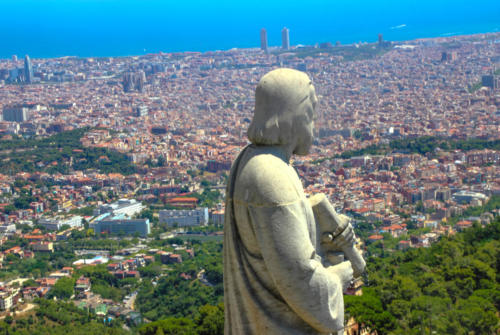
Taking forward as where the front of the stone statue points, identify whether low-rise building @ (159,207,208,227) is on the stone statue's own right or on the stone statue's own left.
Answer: on the stone statue's own left

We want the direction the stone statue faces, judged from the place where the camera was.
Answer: facing away from the viewer and to the right of the viewer
